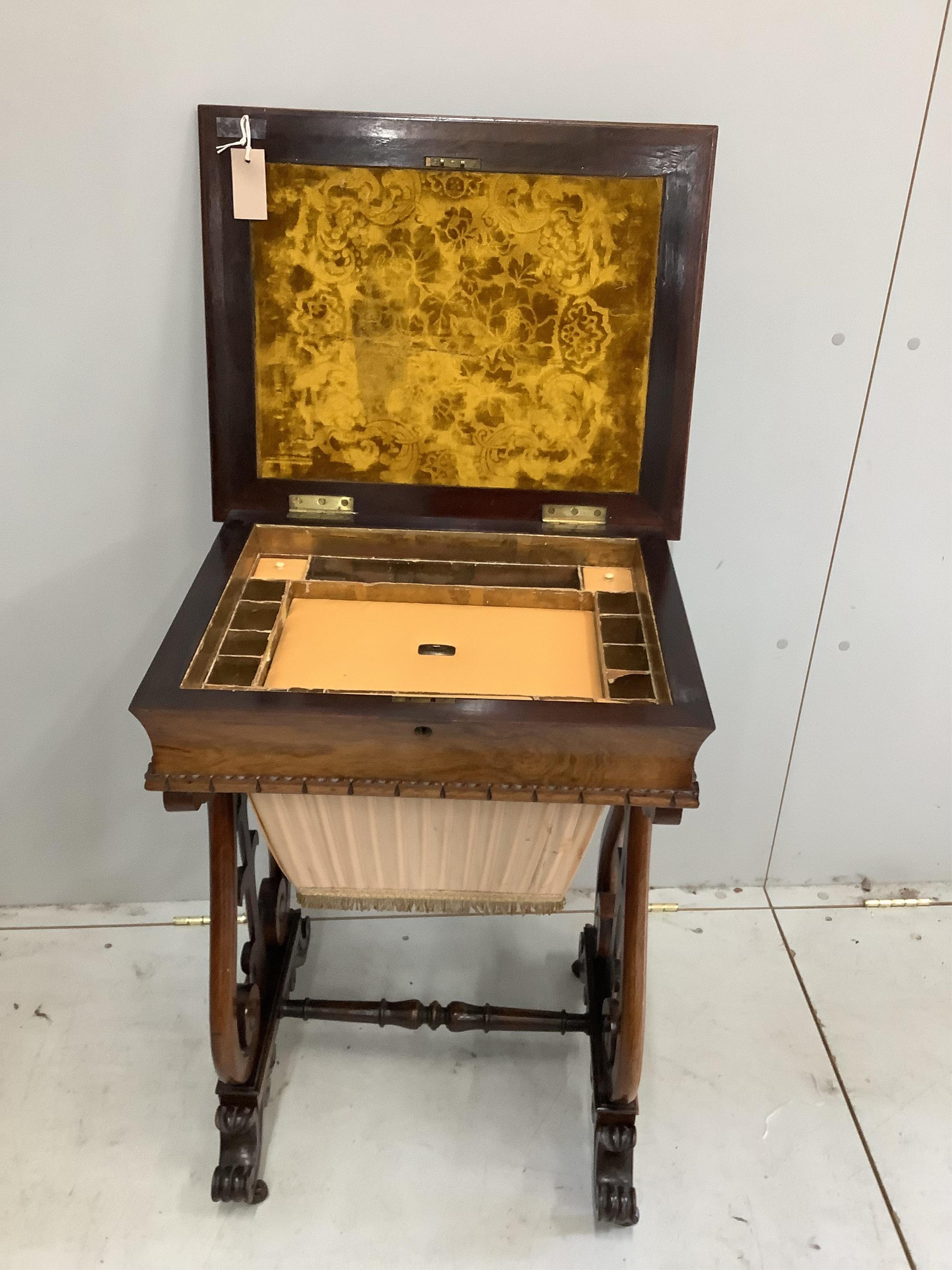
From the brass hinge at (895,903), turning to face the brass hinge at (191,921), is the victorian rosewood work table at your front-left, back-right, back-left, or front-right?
front-left

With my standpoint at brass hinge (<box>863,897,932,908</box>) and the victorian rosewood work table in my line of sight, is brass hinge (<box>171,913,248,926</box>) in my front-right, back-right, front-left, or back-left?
front-right

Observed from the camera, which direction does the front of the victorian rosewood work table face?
facing the viewer

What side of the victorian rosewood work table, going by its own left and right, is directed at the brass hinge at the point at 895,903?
left
